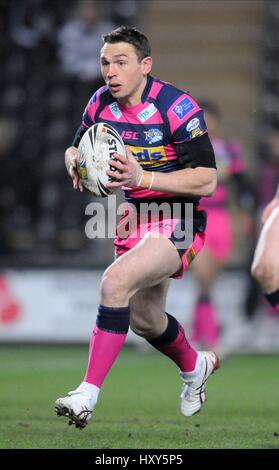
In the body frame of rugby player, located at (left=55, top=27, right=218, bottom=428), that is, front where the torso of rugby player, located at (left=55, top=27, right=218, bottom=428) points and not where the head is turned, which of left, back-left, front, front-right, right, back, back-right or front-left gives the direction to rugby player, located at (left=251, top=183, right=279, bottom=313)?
back

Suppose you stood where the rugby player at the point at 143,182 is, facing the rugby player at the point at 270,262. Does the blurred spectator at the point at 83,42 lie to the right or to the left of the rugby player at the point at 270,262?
left

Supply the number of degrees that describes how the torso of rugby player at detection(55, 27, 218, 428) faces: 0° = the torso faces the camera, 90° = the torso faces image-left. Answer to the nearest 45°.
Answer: approximately 45°

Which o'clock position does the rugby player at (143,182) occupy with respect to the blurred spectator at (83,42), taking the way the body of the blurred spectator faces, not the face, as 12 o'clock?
The rugby player is roughly at 12 o'clock from the blurred spectator.

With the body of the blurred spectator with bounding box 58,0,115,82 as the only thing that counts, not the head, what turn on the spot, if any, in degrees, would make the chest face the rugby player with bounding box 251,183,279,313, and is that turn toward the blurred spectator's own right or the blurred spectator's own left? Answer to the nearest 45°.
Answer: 0° — they already face them

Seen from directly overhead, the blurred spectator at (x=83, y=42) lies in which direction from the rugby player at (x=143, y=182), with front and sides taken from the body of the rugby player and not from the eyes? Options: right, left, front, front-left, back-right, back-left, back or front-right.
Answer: back-right
